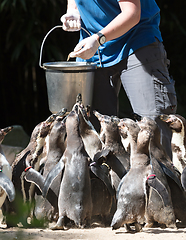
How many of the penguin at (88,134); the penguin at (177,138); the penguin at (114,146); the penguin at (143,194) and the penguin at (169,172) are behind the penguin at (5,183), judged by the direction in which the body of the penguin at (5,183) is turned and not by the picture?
0

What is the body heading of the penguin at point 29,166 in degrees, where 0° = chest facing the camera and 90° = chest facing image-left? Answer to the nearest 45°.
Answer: approximately 270°

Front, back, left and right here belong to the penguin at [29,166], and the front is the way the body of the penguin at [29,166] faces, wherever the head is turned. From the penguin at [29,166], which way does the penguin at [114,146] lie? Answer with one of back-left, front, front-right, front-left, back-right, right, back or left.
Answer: front

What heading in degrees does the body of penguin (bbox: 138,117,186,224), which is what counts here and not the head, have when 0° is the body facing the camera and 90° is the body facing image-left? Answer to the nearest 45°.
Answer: approximately 90°

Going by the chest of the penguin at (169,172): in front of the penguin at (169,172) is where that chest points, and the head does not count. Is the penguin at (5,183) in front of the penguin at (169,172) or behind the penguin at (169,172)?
in front

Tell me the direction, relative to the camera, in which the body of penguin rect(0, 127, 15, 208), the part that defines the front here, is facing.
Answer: to the viewer's right

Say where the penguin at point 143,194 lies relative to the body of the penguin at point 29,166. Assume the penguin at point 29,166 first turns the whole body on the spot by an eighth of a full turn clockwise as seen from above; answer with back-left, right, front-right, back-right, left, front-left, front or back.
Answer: front

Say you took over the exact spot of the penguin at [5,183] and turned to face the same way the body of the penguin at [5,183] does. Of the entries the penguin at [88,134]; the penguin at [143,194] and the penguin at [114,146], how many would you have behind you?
0
